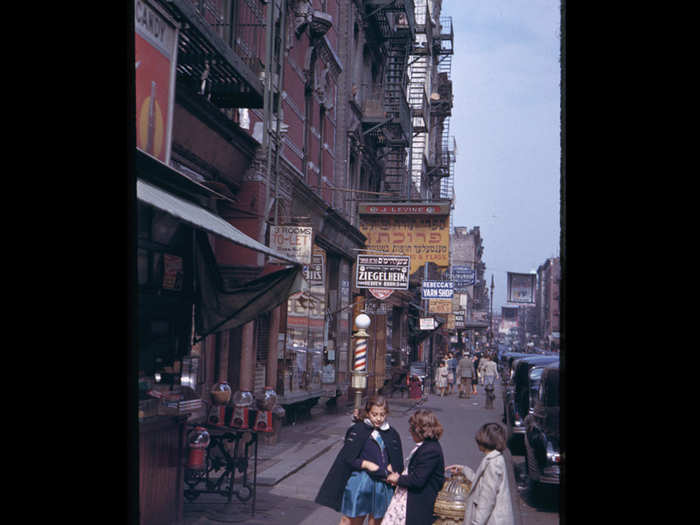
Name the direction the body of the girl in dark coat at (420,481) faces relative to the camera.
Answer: to the viewer's left

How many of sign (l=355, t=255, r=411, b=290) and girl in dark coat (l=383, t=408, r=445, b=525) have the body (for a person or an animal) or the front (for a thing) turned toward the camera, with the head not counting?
1

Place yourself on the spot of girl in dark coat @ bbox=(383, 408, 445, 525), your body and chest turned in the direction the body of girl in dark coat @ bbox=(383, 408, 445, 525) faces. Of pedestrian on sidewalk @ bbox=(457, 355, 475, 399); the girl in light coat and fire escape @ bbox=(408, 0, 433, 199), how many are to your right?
2

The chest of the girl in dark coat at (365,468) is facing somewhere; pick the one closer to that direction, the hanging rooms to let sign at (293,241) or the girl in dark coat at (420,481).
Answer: the girl in dark coat

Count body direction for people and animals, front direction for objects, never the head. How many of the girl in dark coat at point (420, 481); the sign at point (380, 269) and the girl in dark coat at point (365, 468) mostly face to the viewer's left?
1

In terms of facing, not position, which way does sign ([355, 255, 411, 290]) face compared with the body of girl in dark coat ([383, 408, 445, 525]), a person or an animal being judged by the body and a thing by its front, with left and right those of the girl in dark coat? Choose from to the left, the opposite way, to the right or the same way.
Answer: to the left

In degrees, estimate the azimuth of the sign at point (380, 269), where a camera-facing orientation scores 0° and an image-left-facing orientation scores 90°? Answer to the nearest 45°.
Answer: approximately 0°

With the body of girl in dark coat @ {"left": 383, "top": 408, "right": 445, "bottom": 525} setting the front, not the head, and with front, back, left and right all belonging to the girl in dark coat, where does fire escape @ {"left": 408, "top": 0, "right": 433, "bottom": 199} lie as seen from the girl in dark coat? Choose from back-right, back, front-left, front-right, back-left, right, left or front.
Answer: right

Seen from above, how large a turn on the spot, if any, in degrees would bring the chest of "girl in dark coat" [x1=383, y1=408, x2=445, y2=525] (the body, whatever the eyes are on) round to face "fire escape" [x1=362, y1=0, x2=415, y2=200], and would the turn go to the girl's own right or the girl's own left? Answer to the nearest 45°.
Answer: approximately 90° to the girl's own right

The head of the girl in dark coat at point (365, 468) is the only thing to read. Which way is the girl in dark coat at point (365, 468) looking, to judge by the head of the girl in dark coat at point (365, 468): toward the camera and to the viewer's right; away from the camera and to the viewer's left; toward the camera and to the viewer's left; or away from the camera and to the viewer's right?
toward the camera and to the viewer's right

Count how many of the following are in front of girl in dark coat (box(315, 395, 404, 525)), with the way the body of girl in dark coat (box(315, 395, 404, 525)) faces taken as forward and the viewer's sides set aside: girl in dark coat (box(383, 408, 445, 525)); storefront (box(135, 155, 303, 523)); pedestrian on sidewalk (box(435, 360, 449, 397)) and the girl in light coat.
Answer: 2

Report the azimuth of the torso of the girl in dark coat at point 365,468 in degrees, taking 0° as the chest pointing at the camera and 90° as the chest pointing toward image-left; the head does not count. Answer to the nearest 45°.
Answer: approximately 315°

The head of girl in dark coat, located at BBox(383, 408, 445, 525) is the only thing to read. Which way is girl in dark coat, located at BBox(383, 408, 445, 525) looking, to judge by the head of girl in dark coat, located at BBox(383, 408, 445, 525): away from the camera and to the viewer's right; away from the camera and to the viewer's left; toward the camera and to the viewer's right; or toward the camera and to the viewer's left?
away from the camera and to the viewer's left
